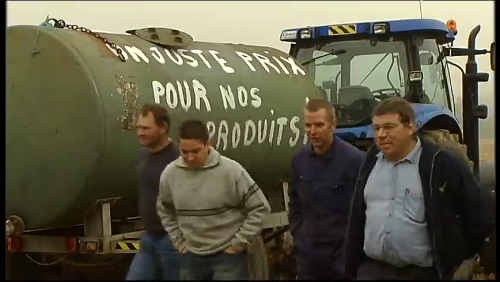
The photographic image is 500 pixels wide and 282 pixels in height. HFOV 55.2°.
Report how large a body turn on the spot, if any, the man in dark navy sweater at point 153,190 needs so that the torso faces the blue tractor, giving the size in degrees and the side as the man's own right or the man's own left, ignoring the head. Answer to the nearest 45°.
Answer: approximately 180°

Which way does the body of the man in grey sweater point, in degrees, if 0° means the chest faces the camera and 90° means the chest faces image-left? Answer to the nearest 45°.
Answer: approximately 45°

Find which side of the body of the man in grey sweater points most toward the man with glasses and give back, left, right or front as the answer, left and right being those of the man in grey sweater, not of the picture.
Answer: left

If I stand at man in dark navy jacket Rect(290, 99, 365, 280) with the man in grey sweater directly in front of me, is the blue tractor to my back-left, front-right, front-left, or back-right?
back-right

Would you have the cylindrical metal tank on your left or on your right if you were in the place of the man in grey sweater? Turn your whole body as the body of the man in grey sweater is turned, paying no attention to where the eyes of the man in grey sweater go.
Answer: on your right

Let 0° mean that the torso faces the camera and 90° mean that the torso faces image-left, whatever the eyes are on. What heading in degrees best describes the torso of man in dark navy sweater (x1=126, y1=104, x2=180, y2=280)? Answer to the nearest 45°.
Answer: approximately 45°

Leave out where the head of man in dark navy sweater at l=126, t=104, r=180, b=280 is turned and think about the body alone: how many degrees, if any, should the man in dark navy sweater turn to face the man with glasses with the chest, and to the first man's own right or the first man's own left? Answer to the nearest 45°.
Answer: approximately 90° to the first man's own left
